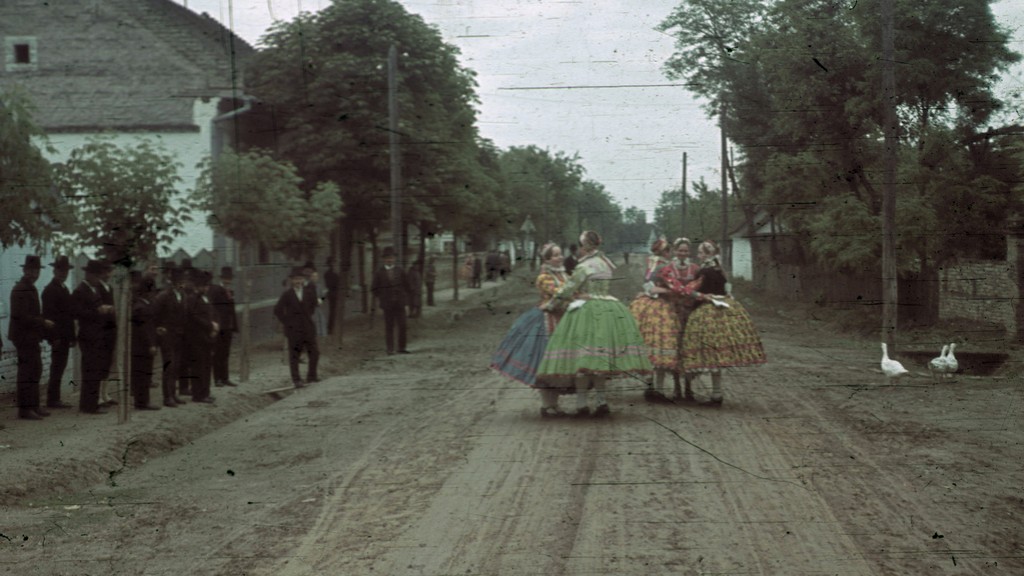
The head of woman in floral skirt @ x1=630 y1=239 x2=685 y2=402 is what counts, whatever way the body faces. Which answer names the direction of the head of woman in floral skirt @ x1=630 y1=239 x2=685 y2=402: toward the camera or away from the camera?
toward the camera

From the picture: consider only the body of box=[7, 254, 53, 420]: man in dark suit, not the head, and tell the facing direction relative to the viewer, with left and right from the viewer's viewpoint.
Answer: facing to the right of the viewer

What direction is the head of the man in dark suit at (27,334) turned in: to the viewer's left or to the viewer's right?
to the viewer's right

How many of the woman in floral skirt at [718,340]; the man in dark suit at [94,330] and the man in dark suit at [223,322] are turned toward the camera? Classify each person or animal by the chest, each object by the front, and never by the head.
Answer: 0

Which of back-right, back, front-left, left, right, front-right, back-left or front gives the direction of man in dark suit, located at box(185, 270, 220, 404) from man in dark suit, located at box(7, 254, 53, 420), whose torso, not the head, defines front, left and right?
front-left

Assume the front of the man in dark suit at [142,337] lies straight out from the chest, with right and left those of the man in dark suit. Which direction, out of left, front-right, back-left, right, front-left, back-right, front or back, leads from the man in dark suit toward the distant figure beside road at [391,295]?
front-left

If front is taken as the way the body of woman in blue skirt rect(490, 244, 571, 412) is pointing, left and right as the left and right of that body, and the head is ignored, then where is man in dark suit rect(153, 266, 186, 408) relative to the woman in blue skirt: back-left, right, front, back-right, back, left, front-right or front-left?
back

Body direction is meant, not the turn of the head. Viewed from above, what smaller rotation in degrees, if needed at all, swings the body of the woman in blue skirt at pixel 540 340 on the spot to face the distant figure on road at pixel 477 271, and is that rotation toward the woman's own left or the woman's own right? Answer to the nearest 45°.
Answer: approximately 90° to the woman's own left

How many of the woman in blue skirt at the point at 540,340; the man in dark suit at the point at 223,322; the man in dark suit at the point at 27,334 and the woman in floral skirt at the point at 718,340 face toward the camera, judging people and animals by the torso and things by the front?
0

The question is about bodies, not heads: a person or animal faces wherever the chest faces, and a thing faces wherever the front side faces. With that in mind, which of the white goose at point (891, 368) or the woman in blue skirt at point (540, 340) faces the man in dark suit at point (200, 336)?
the white goose

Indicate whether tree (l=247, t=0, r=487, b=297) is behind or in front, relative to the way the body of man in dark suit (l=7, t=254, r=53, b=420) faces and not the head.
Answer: in front

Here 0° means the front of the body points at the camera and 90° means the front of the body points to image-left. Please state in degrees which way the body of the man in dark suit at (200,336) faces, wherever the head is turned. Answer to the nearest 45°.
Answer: approximately 270°

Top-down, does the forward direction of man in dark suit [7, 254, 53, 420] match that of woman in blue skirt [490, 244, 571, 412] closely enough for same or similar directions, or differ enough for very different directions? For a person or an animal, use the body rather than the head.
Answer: same or similar directions

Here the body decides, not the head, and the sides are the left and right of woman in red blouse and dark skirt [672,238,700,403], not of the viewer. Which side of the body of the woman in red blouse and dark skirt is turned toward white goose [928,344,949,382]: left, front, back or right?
left

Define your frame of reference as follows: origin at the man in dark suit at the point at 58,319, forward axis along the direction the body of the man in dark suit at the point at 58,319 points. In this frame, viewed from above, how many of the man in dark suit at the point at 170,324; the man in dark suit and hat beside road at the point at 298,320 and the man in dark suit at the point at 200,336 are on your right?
0

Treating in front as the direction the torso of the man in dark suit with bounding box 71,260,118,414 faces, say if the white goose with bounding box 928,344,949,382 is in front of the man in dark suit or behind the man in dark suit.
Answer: in front
